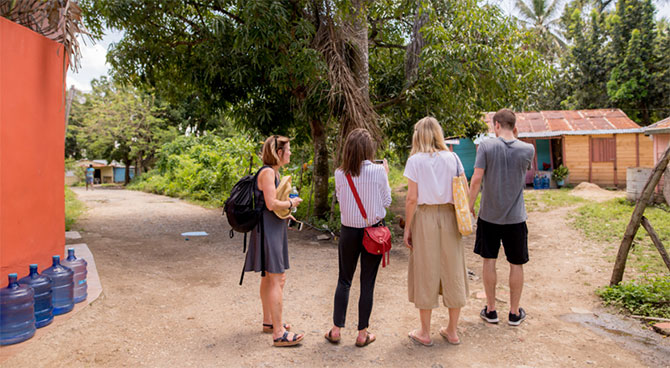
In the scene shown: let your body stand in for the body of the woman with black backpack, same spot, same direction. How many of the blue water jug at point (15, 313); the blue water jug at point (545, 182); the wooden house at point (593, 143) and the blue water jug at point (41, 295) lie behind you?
2

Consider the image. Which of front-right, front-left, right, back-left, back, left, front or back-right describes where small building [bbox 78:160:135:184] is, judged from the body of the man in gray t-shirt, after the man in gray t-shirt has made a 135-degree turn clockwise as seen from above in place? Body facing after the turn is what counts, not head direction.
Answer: back

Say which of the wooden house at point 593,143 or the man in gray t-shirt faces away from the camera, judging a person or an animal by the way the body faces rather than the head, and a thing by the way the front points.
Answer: the man in gray t-shirt

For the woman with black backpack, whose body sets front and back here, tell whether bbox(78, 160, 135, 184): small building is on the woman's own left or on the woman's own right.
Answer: on the woman's own left

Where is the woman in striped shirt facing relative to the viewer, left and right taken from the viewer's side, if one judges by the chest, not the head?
facing away from the viewer and to the right of the viewer

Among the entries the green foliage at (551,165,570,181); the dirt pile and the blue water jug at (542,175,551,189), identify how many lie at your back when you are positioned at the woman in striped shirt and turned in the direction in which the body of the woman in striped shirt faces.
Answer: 0

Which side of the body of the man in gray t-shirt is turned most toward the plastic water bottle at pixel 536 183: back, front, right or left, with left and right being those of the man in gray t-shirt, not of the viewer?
front

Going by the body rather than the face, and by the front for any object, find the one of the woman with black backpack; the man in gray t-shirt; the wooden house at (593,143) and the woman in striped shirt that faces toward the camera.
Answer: the wooden house

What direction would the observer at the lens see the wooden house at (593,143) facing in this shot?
facing the viewer

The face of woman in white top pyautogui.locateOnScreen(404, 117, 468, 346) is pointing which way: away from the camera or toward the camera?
away from the camera

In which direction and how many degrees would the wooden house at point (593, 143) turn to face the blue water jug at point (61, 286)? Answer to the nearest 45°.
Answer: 0° — it already faces it

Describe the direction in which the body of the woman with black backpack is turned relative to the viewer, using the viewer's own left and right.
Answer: facing to the right of the viewer

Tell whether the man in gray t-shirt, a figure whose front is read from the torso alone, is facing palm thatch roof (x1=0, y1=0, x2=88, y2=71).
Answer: no

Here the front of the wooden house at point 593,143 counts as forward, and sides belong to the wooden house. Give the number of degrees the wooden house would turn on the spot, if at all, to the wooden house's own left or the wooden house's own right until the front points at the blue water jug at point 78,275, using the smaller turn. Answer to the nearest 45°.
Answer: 0° — it already faces it

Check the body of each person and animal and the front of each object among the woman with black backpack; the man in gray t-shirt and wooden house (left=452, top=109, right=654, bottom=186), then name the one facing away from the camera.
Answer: the man in gray t-shirt

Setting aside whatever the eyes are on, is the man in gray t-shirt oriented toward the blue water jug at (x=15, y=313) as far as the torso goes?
no

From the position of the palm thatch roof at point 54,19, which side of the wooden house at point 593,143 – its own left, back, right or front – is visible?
front

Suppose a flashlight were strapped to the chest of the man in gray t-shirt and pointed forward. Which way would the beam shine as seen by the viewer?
away from the camera
